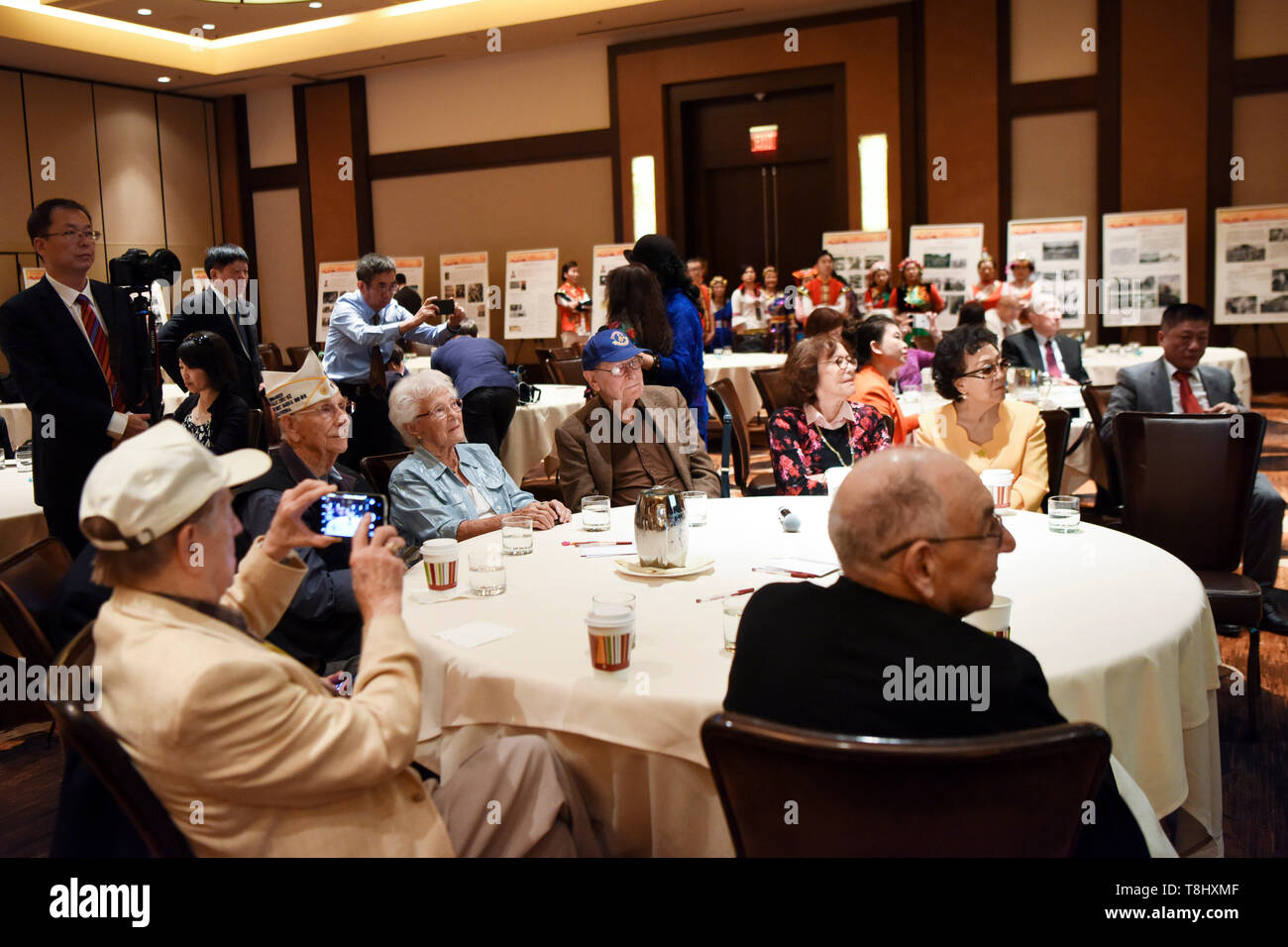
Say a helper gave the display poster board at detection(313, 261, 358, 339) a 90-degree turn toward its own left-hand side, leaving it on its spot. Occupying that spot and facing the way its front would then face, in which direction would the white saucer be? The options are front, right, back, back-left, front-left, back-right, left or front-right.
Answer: right

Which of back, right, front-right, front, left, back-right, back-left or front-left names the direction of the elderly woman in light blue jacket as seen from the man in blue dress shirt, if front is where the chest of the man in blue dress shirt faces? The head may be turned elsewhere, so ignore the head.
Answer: front-right

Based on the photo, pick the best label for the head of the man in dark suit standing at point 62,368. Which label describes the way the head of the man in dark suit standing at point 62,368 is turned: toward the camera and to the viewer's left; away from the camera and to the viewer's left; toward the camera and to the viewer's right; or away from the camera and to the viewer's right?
toward the camera and to the viewer's right

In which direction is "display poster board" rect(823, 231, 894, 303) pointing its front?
toward the camera

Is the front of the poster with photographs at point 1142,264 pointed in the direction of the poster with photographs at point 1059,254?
no

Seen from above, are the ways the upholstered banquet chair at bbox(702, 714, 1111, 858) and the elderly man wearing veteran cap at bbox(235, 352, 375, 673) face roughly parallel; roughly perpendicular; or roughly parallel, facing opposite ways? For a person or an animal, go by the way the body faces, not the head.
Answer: roughly perpendicular

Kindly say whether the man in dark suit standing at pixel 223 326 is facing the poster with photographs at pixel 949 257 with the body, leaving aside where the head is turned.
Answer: no

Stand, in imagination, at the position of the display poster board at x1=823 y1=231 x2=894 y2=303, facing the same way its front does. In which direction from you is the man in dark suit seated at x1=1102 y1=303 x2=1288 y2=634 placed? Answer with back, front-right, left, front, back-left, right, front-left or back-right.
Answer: front

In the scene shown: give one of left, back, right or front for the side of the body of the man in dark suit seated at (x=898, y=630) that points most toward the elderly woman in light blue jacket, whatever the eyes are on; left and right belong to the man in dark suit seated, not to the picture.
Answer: left

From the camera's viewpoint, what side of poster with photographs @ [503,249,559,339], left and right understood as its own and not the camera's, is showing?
front

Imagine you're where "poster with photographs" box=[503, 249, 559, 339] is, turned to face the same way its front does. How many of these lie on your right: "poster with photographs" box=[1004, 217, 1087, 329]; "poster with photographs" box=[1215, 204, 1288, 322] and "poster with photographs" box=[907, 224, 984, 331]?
0

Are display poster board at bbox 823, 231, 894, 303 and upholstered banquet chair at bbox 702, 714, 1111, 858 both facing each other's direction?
yes

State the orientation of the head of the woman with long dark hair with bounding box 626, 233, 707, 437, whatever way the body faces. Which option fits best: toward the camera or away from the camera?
away from the camera

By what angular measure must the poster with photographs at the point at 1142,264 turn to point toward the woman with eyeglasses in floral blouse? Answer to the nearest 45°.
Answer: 0° — it already faces them

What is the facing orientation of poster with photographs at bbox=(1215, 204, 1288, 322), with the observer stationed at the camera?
facing the viewer

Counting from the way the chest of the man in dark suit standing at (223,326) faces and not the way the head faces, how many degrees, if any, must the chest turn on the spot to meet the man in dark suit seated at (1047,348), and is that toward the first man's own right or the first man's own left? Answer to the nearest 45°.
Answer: approximately 45° to the first man's own left

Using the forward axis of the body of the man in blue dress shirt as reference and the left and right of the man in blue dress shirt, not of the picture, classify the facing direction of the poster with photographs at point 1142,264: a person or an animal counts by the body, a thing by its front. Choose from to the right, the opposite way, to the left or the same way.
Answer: to the right

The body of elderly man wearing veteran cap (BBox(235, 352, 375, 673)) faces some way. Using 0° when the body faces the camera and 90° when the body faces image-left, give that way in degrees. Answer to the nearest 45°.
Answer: approximately 315°

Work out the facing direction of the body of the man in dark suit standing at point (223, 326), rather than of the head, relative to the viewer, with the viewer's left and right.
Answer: facing the viewer and to the right of the viewer

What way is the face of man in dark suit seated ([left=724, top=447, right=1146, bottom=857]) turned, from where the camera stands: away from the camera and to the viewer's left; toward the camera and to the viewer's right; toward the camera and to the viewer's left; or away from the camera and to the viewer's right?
away from the camera and to the viewer's right

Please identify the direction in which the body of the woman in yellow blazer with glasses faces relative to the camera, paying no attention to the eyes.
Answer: toward the camera

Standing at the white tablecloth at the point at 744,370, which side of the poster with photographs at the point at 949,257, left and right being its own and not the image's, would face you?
front
